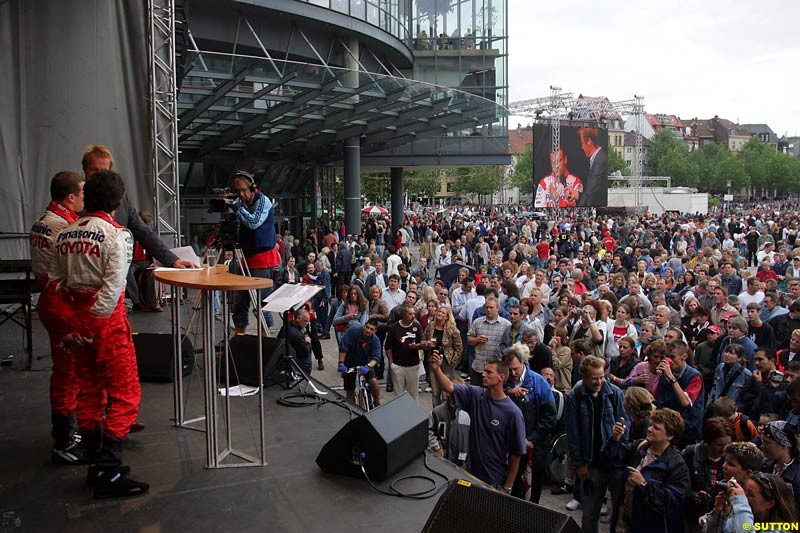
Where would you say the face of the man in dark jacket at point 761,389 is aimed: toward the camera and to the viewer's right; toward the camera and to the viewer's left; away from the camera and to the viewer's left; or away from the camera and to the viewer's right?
toward the camera and to the viewer's left

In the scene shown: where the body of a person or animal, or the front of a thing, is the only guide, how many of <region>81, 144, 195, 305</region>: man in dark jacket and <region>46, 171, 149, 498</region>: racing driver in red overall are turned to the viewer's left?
0

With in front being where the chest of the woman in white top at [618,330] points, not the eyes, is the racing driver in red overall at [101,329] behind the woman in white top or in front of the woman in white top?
in front

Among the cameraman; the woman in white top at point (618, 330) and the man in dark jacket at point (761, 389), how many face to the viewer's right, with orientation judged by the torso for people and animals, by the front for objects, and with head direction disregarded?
0

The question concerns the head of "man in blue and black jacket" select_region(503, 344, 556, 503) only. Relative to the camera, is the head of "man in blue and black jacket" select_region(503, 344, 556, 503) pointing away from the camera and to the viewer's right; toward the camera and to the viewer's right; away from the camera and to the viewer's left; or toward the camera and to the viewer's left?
toward the camera and to the viewer's left

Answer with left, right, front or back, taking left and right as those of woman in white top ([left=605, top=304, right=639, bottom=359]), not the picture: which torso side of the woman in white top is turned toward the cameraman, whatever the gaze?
front

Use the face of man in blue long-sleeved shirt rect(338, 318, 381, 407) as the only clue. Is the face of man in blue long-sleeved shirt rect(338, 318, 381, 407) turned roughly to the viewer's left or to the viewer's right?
to the viewer's left

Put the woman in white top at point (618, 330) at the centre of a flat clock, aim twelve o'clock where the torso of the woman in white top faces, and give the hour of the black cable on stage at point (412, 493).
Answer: The black cable on stage is roughly at 11 o'clock from the woman in white top.

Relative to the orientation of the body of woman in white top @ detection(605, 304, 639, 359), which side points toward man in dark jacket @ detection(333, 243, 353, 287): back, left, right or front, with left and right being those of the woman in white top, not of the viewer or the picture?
right

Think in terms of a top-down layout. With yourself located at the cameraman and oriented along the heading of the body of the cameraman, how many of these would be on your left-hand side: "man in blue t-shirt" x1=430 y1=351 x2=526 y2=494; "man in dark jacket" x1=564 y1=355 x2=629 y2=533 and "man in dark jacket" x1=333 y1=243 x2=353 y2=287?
2

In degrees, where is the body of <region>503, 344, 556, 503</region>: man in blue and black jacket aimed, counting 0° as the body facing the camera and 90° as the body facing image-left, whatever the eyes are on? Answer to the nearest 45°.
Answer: approximately 45°

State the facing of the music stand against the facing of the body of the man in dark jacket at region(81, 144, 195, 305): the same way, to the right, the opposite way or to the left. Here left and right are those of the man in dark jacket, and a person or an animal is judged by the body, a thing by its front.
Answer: to the right

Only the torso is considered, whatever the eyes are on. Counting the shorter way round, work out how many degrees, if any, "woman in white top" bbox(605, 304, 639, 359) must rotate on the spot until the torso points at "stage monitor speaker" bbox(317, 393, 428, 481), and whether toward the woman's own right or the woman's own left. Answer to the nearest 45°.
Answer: approximately 45° to the woman's own left

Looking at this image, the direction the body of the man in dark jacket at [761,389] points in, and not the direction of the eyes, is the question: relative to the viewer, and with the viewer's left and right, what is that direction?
facing the viewer and to the left of the viewer

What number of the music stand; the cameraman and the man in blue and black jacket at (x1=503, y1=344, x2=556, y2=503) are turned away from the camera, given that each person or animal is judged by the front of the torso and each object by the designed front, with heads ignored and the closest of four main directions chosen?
0

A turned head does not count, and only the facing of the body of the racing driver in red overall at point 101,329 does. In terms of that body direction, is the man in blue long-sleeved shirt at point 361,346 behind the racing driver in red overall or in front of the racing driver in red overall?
in front
